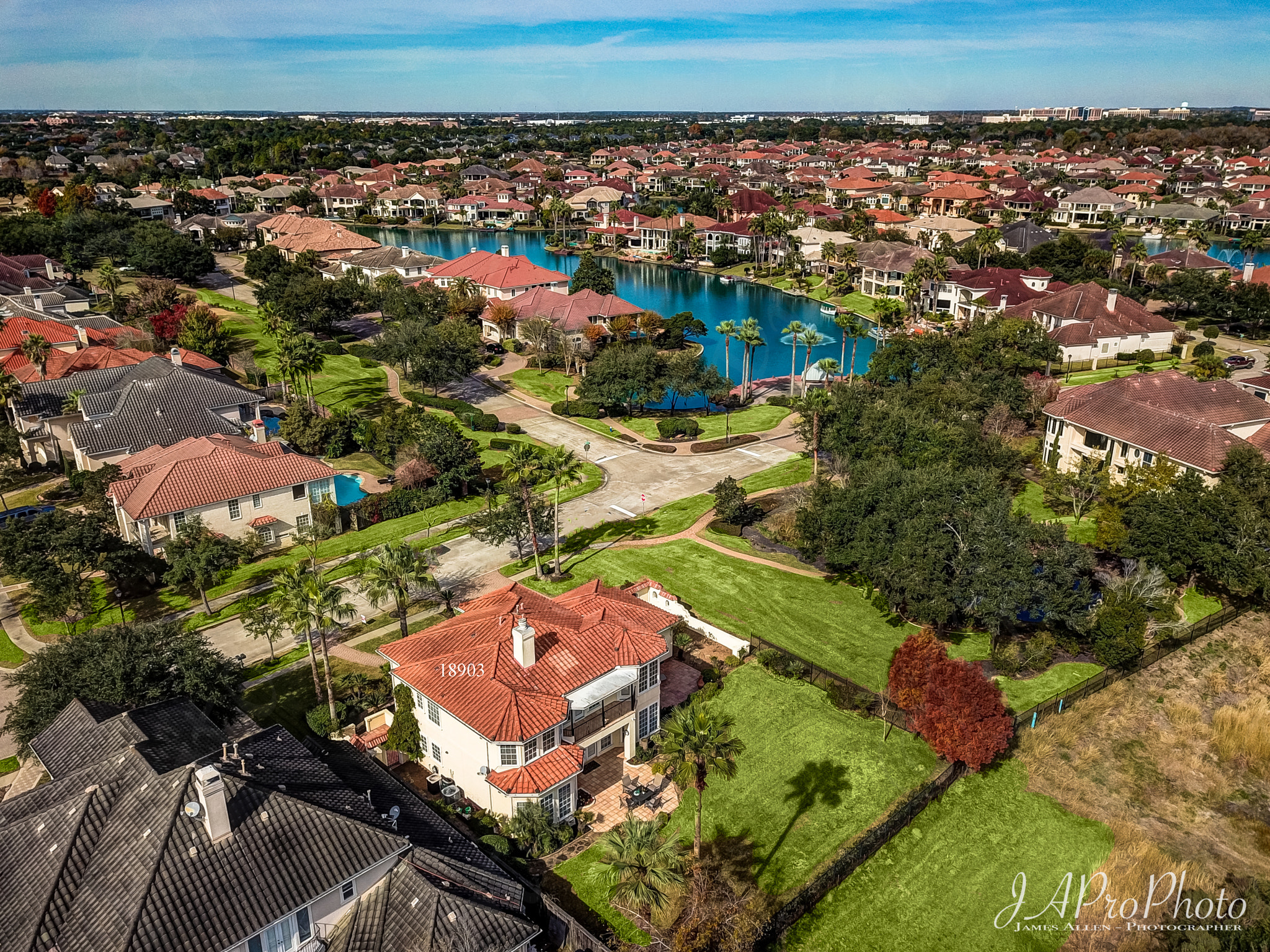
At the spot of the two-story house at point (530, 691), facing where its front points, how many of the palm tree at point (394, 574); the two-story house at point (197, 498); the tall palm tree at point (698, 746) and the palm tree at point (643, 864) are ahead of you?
2

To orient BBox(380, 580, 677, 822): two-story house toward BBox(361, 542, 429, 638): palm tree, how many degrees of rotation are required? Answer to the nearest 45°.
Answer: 0° — it already faces it

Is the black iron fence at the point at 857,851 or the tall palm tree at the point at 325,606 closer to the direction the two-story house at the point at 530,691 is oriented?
the tall palm tree

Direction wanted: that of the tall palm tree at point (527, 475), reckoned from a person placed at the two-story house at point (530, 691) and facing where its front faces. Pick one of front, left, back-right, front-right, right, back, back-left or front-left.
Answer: front-right

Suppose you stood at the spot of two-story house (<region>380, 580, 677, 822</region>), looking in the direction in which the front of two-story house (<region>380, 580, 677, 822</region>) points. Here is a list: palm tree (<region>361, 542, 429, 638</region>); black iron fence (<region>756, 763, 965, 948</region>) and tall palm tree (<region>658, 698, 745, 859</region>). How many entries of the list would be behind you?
2

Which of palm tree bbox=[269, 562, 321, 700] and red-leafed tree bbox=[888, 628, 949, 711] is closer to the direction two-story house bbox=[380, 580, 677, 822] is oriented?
the palm tree

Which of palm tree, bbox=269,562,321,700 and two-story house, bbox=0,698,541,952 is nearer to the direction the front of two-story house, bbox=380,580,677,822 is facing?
the palm tree

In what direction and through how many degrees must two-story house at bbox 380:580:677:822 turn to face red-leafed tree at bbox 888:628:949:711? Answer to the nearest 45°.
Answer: approximately 135° to its right

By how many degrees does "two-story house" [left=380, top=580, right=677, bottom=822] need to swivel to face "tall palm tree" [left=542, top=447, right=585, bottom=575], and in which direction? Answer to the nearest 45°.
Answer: approximately 45° to its right

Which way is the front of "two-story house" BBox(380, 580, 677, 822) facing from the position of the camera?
facing away from the viewer and to the left of the viewer

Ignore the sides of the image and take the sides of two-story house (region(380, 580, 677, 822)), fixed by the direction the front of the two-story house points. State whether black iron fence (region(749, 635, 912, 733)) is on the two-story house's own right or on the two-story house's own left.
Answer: on the two-story house's own right

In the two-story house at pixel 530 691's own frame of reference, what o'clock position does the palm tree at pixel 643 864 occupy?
The palm tree is roughly at 7 o'clock from the two-story house.

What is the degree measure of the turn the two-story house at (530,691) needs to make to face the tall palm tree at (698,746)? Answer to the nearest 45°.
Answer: approximately 180°

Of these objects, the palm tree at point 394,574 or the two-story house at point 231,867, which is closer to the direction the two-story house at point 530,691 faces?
the palm tree

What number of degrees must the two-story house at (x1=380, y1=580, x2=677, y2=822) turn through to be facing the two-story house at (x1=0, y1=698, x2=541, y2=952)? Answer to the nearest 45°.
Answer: approximately 90° to its left

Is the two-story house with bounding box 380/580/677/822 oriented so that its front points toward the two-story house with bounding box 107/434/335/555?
yes

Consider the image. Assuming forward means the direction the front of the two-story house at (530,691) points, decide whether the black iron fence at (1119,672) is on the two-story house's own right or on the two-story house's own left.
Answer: on the two-story house's own right
